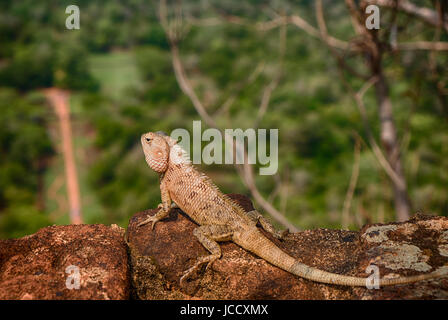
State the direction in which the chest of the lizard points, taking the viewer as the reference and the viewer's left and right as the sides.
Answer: facing away from the viewer and to the left of the viewer

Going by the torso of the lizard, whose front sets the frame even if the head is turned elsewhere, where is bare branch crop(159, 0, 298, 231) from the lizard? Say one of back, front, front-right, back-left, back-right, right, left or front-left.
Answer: front-right

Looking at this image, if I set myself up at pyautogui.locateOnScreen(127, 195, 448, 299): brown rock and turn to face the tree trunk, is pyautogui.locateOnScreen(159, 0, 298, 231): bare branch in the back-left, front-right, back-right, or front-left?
front-left

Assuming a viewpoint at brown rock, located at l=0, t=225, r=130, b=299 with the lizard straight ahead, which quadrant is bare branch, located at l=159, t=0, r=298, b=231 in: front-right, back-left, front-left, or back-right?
front-left

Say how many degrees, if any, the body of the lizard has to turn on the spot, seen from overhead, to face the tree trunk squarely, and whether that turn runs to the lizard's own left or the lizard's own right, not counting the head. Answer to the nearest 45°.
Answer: approximately 90° to the lizard's own right
